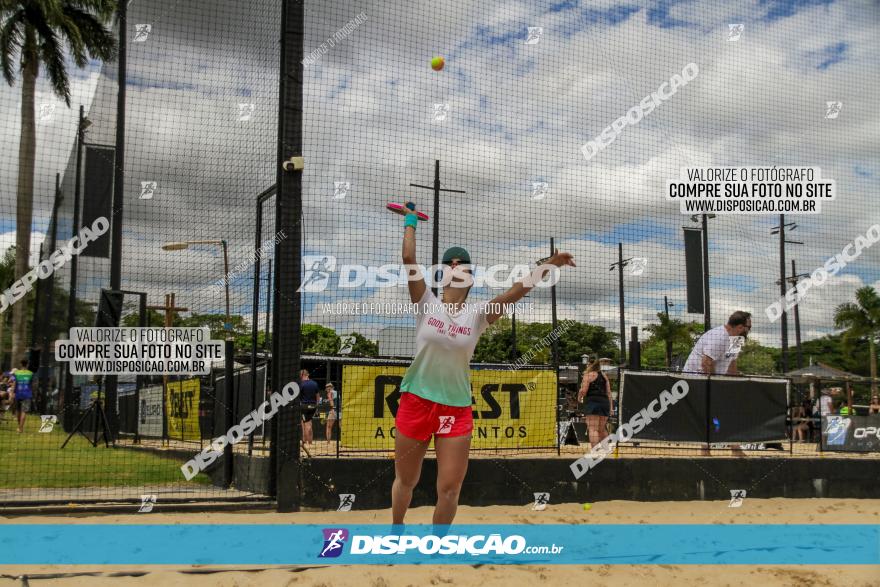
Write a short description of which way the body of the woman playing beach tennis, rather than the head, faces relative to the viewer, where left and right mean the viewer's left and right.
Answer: facing the viewer

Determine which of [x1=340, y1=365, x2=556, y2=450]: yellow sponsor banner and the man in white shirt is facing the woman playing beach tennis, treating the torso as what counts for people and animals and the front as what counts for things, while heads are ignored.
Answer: the yellow sponsor banner

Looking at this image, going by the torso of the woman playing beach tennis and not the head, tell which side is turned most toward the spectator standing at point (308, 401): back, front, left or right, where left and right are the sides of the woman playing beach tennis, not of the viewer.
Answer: back

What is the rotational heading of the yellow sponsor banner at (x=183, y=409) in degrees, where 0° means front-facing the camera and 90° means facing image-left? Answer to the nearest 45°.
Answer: approximately 0°

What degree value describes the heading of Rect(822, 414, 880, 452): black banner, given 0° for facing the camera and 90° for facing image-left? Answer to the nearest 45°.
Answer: approximately 0°

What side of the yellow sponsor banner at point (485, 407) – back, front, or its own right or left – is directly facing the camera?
front
